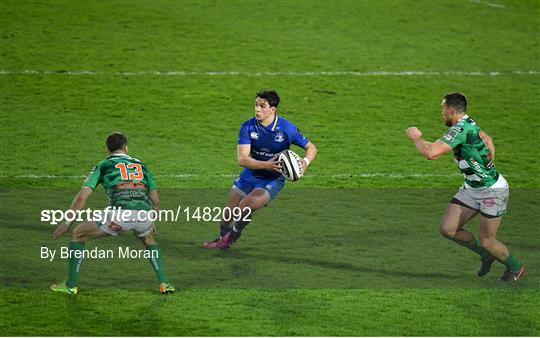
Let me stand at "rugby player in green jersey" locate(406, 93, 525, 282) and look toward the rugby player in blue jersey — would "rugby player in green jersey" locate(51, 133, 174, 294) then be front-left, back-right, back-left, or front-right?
front-left

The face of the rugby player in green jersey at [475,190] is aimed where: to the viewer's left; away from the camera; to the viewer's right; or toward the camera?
to the viewer's left

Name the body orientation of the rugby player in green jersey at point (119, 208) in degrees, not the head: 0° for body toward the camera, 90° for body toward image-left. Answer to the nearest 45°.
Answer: approximately 180°

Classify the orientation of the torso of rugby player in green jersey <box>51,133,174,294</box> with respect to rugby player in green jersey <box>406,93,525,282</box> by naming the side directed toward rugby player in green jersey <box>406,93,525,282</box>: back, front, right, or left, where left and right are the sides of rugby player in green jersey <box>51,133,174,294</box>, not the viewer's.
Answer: right

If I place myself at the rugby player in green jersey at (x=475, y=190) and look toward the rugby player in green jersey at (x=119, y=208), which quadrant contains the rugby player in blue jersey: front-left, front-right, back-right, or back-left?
front-right

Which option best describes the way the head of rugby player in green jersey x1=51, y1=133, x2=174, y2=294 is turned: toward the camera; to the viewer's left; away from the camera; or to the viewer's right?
away from the camera

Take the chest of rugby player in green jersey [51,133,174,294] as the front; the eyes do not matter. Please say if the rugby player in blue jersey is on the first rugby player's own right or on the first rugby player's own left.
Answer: on the first rugby player's own right
